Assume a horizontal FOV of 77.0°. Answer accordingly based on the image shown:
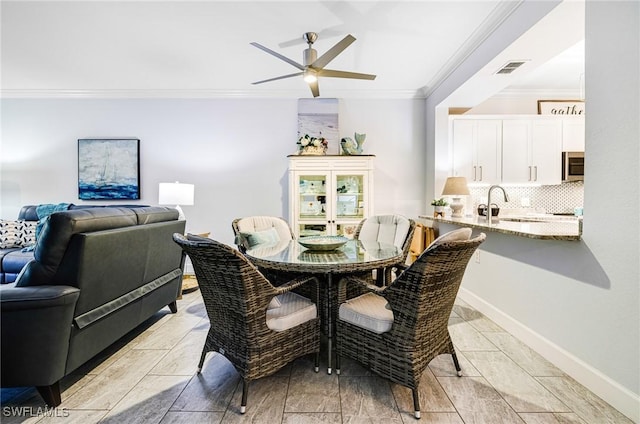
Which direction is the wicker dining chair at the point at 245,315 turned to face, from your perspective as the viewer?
facing away from the viewer and to the right of the viewer

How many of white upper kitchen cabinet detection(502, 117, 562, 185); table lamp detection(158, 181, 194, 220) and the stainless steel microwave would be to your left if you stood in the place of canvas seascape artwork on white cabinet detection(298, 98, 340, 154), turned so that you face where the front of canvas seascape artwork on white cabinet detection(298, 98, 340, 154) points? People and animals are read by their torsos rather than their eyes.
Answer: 2

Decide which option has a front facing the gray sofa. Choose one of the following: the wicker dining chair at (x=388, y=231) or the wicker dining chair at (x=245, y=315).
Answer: the wicker dining chair at (x=388, y=231)

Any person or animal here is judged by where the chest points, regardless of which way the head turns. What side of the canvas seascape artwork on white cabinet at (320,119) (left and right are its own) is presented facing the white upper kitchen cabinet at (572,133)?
left

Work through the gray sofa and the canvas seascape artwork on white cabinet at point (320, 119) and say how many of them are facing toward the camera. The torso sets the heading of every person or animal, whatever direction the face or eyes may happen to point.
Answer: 1

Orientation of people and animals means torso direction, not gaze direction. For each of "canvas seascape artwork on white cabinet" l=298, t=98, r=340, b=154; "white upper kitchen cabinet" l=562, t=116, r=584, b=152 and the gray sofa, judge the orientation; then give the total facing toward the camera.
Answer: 2

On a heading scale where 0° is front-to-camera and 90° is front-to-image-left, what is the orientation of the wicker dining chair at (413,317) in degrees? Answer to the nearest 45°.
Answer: approximately 135°
